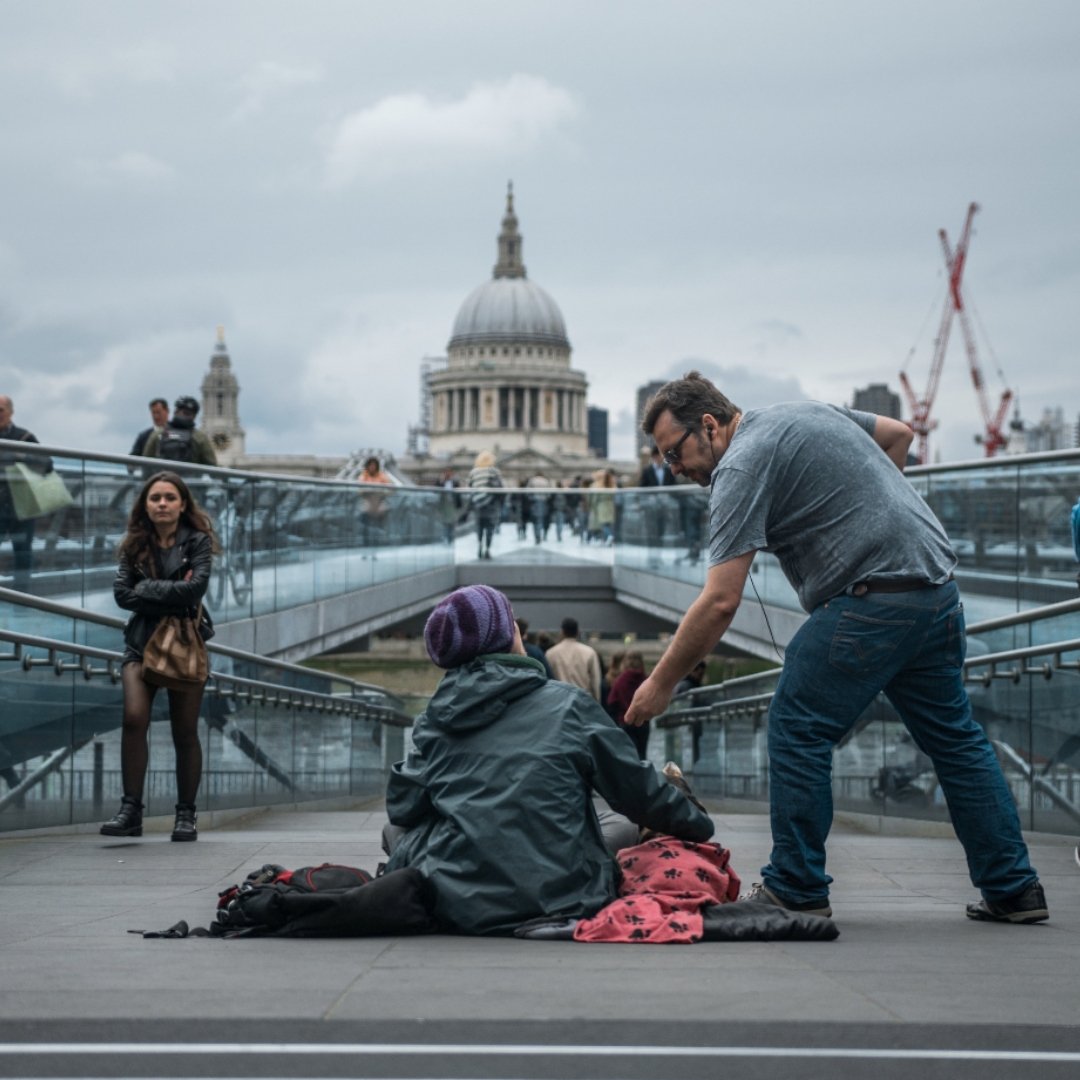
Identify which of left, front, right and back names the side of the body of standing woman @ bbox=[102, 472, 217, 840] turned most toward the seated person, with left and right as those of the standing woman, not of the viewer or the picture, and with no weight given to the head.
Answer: front

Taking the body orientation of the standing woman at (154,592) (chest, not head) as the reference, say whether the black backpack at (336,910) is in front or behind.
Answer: in front

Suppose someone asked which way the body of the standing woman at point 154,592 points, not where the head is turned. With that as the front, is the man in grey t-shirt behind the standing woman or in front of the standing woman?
in front

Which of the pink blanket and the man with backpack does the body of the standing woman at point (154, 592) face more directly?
the pink blanket

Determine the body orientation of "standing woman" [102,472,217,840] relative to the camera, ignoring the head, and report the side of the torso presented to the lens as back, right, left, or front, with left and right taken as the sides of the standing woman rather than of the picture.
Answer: front

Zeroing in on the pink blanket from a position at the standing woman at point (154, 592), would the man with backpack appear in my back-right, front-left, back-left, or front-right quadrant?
back-left

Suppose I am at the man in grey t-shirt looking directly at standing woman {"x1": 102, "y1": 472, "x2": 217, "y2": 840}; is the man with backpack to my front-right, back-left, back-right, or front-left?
front-right

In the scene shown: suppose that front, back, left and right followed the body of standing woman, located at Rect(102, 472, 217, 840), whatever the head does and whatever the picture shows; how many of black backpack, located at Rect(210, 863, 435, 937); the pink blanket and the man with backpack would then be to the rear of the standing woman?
1

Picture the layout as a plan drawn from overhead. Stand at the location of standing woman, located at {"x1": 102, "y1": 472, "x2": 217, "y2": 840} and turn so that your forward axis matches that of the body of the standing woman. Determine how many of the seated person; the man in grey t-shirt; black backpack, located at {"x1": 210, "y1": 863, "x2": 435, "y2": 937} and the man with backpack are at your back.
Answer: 1

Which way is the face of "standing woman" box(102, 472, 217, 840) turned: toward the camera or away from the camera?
toward the camera

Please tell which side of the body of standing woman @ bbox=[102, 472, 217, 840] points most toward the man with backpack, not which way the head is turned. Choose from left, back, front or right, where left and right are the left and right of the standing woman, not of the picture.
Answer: back
